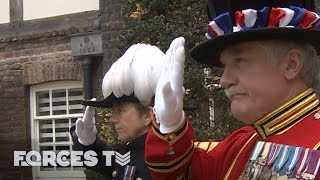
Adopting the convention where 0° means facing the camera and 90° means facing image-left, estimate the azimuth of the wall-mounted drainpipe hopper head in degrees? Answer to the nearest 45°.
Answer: approximately 0°
